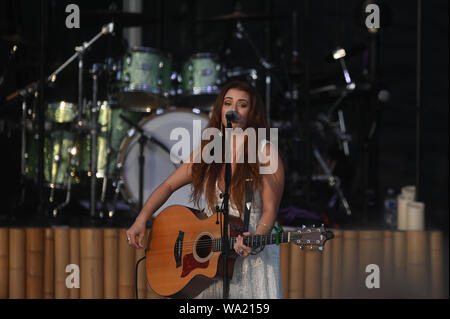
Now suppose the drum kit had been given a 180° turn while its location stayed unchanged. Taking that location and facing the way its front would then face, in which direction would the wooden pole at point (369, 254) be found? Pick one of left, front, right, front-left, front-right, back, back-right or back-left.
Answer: back-right

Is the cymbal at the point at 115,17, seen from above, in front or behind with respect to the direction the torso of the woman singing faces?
behind

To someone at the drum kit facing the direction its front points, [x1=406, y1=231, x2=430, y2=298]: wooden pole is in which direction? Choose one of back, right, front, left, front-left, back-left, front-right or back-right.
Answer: front-left

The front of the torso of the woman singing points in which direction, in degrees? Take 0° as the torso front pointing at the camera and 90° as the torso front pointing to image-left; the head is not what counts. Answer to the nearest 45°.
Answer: approximately 0°

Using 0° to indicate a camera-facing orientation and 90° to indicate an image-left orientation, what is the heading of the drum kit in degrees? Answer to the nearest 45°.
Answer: approximately 0°

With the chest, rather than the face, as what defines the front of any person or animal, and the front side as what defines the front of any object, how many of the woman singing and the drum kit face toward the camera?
2
